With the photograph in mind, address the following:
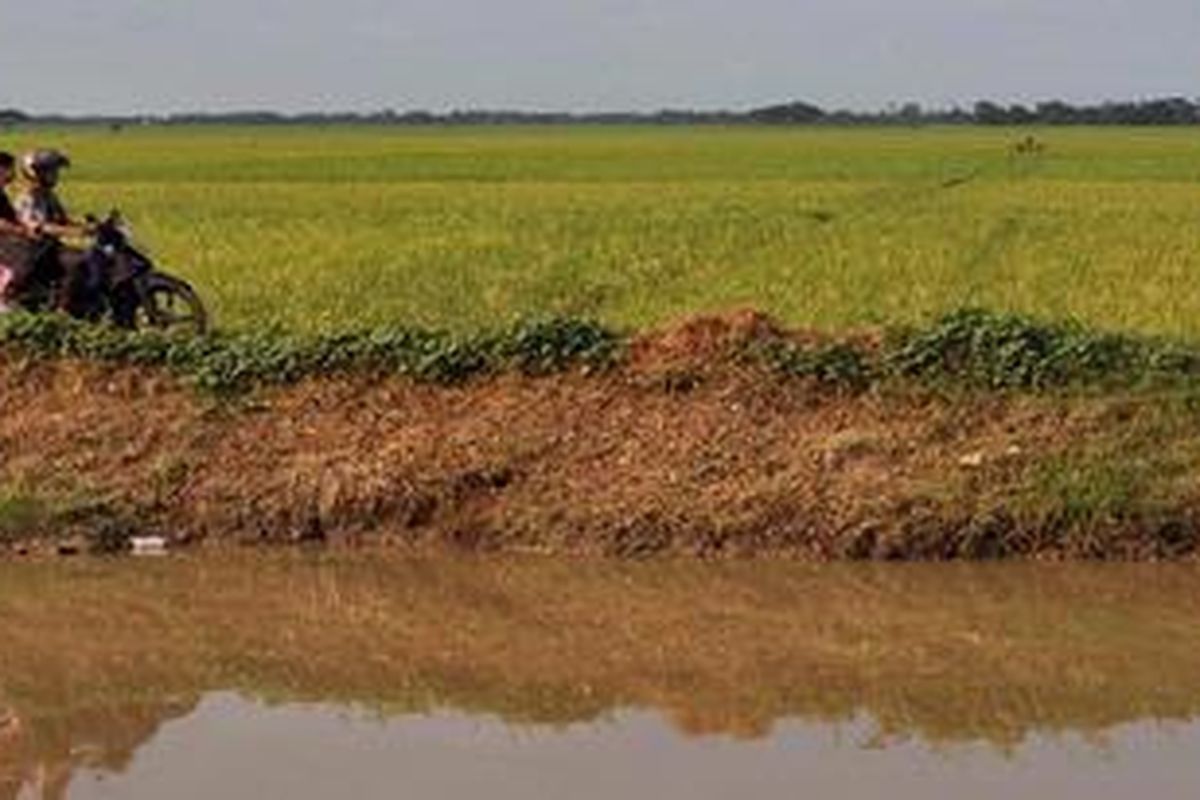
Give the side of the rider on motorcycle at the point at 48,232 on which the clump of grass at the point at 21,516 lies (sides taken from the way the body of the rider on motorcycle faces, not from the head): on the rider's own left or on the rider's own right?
on the rider's own right

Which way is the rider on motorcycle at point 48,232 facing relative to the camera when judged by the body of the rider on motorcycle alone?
to the viewer's right
